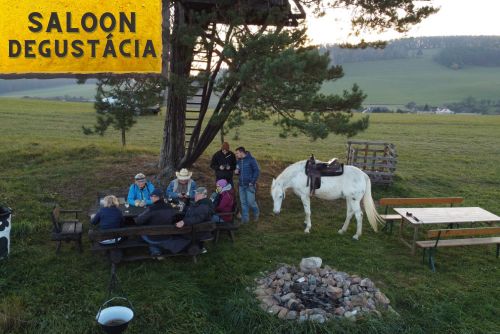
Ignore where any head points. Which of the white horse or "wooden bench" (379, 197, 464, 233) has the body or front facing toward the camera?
the wooden bench

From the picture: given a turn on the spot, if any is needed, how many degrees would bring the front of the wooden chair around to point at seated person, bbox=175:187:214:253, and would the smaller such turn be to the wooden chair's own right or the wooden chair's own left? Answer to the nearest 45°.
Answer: approximately 45° to the wooden chair's own right

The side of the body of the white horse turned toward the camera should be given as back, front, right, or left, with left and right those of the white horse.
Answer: left

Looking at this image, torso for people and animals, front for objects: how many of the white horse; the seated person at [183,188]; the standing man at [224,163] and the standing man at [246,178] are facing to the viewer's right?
0

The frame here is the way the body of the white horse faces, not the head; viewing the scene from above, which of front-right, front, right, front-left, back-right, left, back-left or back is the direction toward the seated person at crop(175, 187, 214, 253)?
front-left

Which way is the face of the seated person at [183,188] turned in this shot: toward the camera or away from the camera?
toward the camera

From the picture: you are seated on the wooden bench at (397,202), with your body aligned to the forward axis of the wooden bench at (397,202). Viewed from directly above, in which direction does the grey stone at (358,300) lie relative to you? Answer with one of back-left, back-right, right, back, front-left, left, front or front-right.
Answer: front

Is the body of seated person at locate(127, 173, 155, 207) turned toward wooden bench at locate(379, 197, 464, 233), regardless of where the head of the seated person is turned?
no

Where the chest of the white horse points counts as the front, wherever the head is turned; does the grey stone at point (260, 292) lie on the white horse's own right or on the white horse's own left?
on the white horse's own left

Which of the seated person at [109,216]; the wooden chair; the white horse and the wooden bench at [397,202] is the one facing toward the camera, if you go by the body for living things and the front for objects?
the wooden bench

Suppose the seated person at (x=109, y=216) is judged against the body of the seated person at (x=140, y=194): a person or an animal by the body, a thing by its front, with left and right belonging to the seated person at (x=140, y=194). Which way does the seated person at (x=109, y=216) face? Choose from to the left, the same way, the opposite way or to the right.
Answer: the opposite way

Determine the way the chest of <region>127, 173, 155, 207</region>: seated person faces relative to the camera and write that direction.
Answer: toward the camera

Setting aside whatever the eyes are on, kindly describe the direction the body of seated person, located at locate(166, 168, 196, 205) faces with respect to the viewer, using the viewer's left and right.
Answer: facing the viewer

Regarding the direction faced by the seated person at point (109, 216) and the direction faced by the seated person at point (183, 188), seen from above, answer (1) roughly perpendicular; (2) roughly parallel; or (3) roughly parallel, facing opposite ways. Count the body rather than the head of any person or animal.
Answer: roughly parallel, facing opposite ways

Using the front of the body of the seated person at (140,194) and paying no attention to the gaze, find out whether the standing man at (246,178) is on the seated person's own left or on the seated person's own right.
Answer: on the seated person's own left

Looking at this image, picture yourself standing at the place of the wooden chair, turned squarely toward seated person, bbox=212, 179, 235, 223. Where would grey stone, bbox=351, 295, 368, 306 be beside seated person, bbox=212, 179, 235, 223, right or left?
right

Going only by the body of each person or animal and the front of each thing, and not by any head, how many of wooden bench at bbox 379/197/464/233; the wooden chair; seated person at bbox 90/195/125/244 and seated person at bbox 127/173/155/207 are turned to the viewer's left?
0

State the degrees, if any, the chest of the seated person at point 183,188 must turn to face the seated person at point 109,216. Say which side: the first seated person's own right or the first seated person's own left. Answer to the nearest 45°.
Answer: approximately 45° to the first seated person's own right

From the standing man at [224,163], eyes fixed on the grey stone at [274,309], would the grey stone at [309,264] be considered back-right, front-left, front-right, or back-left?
front-left
